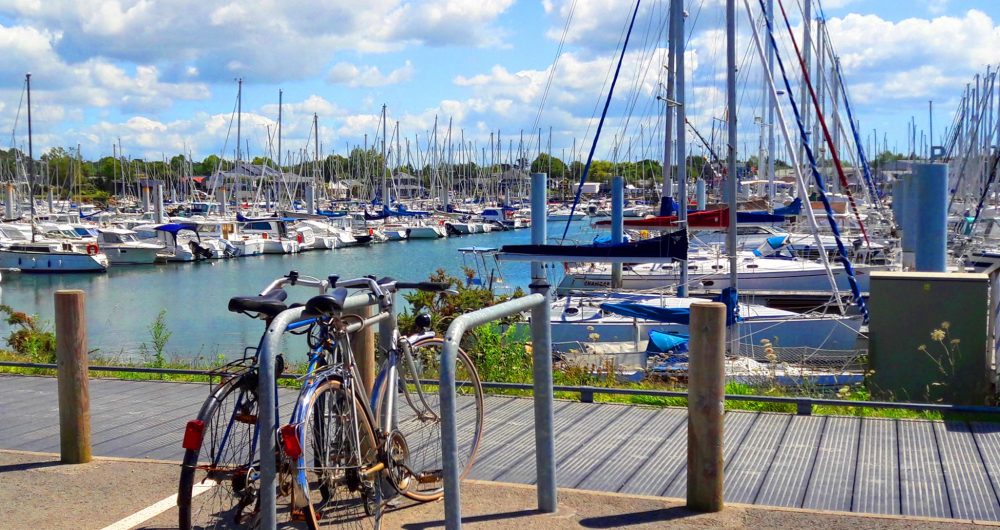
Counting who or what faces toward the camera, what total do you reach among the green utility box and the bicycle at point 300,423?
1

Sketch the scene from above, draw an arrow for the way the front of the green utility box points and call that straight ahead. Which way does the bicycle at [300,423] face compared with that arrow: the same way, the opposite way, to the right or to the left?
the opposite way

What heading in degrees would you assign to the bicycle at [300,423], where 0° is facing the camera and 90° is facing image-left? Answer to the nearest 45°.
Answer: approximately 225°

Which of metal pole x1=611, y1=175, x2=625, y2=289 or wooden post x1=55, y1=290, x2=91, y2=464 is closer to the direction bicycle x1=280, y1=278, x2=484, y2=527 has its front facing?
the metal pole

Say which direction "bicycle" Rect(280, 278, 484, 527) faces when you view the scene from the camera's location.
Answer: facing away from the viewer and to the right of the viewer

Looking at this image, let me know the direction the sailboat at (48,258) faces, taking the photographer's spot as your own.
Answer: facing to the left of the viewer

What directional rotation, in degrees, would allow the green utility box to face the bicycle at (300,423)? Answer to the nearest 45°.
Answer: approximately 45° to its right
